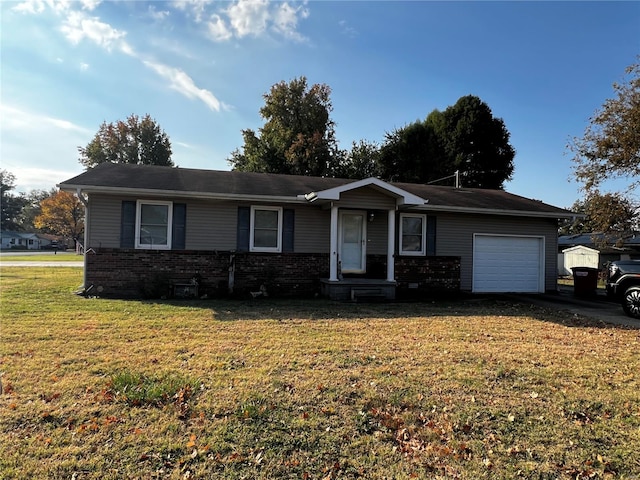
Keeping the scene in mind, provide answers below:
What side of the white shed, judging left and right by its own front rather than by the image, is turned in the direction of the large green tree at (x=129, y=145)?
right

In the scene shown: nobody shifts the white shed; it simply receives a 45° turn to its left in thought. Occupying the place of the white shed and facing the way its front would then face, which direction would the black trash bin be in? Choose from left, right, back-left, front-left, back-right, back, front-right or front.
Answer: front-right

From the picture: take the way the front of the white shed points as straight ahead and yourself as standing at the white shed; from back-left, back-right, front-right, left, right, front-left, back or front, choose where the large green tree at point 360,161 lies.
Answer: right

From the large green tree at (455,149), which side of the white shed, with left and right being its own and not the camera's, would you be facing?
right

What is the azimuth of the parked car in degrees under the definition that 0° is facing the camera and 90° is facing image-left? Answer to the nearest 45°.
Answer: approximately 90°

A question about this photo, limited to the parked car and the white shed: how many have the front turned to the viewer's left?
1

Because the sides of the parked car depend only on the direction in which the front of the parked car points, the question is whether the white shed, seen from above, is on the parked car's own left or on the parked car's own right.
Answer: on the parked car's own right

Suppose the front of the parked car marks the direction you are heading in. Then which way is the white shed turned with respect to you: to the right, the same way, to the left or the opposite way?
to the left

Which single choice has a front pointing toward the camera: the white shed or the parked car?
the white shed

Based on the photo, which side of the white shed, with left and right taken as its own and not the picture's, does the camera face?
front

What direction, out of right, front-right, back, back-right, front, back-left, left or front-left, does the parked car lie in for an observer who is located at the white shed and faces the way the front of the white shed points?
front

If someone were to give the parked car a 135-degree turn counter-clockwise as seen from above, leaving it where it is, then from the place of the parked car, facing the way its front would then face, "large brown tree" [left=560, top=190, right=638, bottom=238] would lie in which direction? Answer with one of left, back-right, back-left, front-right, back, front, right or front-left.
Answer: back-left

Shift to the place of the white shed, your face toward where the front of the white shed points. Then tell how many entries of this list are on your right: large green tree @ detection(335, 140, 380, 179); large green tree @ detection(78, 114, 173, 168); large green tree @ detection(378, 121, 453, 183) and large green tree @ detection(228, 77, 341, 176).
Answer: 4

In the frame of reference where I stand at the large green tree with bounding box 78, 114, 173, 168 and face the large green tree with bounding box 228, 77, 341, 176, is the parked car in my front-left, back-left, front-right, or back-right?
front-right
